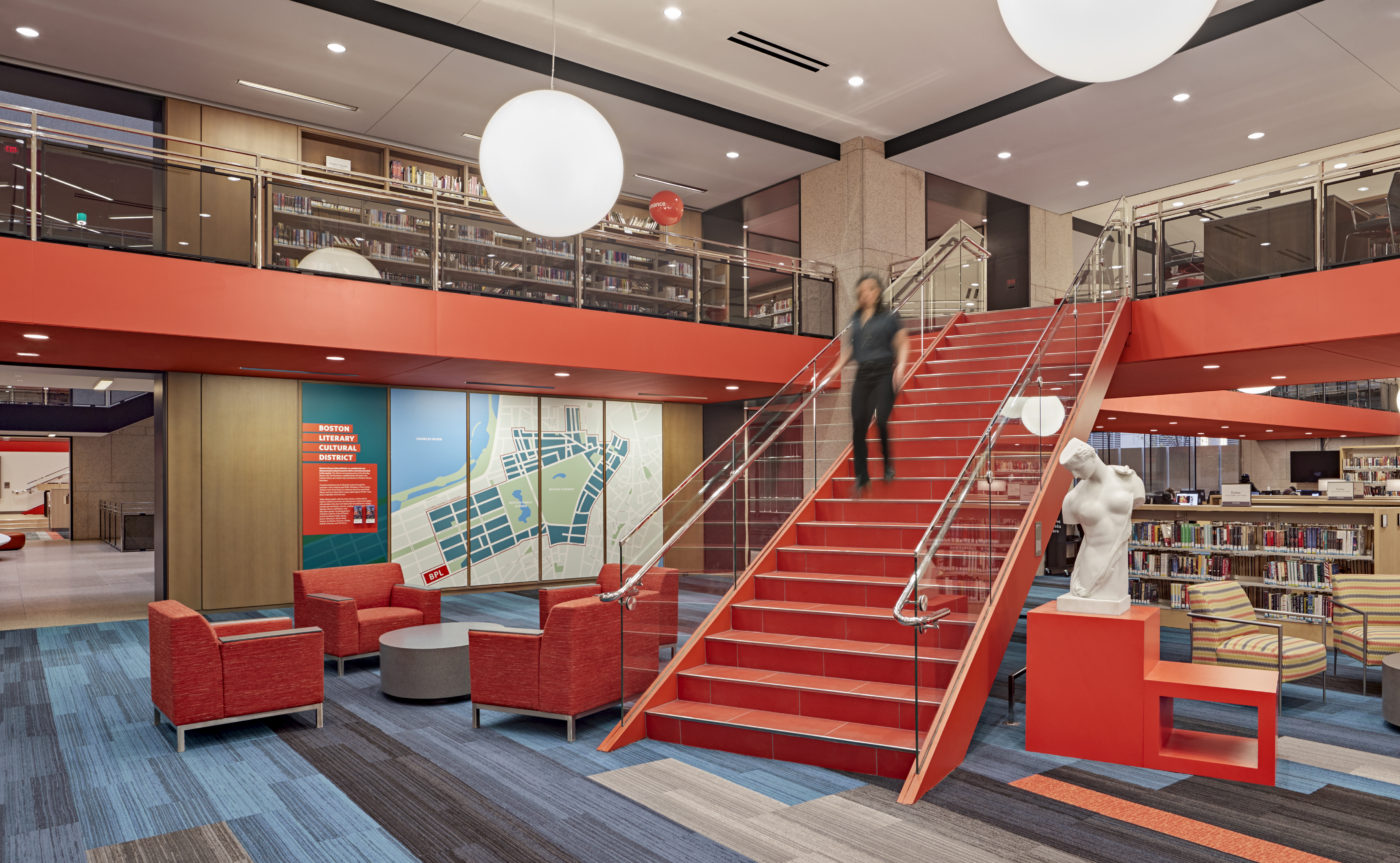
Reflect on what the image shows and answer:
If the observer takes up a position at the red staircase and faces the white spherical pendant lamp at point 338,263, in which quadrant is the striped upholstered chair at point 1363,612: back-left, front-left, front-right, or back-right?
back-right

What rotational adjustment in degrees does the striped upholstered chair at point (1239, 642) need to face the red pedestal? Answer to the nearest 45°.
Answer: approximately 45° to its right

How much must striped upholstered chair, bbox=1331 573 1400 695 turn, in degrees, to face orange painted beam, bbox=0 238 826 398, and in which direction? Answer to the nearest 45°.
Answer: approximately 90° to its right

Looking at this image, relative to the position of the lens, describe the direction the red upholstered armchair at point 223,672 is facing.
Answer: facing to the right of the viewer

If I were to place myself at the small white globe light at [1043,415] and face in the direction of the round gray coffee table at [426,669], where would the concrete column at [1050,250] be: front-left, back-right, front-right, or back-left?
back-right

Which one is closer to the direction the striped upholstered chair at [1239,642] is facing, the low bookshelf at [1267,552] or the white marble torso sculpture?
the white marble torso sculpture
